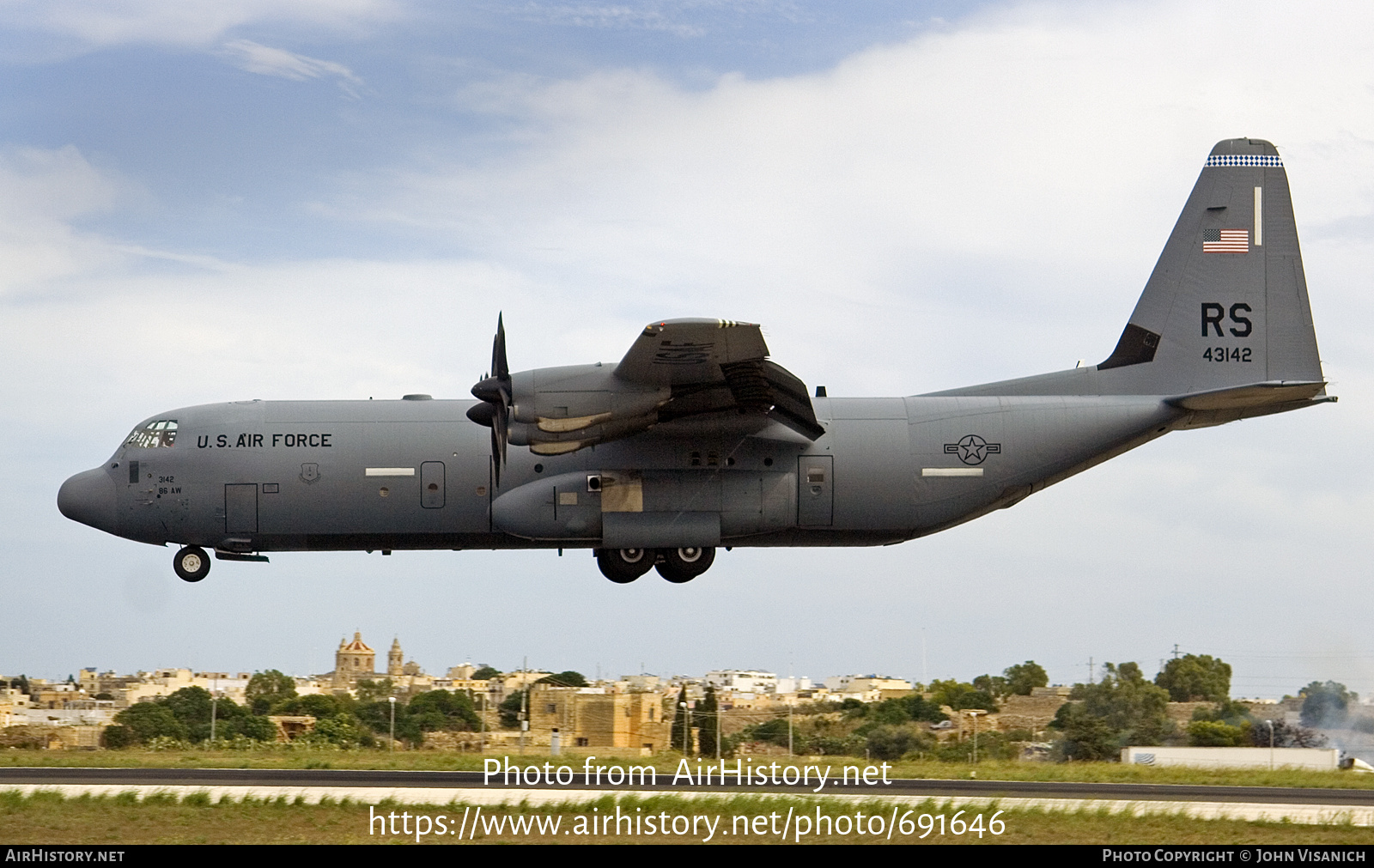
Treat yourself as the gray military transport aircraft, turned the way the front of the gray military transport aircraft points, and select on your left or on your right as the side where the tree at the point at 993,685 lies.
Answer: on your right

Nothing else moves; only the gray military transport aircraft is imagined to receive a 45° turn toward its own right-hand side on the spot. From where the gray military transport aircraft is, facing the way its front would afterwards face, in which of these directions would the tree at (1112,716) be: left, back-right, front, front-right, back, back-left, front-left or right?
right

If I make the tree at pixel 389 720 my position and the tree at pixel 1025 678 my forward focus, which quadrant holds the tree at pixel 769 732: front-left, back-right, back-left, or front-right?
front-right

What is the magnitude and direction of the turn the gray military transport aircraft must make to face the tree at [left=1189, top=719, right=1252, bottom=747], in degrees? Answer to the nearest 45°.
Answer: approximately 135° to its right

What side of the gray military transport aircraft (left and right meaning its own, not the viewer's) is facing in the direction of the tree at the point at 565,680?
right

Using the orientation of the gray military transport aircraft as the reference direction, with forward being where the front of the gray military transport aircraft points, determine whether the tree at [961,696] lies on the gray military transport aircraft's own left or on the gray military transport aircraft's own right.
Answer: on the gray military transport aircraft's own right

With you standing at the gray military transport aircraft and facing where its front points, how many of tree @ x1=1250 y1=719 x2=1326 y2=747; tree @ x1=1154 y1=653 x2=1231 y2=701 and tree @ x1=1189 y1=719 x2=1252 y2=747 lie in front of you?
0

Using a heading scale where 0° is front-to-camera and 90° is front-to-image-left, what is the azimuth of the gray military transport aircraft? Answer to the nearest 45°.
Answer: approximately 90°

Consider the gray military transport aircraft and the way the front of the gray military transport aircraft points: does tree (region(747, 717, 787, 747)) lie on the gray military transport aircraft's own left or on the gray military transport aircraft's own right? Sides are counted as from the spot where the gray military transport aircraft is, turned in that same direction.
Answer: on the gray military transport aircraft's own right

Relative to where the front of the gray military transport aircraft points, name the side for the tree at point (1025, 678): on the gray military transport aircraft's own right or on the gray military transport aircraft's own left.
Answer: on the gray military transport aircraft's own right

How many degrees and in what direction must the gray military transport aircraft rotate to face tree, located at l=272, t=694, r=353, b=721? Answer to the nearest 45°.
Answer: approximately 45° to its right

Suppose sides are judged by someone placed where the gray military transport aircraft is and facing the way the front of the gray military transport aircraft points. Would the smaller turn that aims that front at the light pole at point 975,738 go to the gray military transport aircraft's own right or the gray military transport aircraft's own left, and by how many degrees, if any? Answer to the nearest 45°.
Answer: approximately 135° to the gray military transport aircraft's own right

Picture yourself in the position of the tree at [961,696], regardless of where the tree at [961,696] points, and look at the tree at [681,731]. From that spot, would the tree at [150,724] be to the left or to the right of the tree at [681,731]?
right
